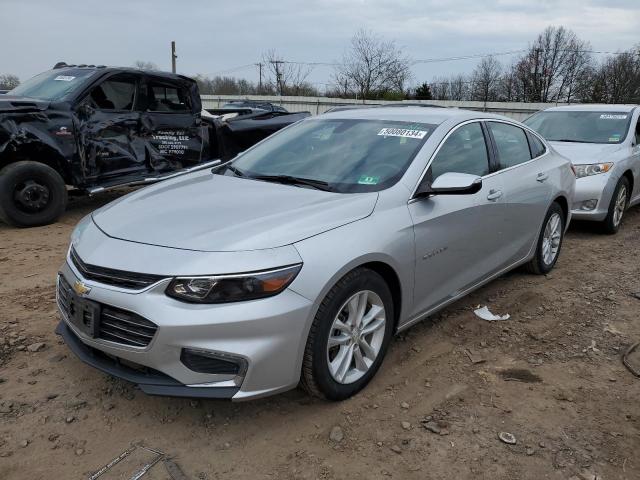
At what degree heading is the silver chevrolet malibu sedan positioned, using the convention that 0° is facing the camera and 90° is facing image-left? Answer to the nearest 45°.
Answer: approximately 45°

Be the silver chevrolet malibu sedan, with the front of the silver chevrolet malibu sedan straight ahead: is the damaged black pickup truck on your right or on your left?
on your right

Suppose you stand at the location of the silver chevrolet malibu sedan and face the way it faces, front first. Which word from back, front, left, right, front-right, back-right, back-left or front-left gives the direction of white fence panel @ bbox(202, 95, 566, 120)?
back-right

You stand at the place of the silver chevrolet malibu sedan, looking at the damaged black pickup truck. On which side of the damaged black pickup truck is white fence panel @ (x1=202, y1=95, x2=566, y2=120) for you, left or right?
right

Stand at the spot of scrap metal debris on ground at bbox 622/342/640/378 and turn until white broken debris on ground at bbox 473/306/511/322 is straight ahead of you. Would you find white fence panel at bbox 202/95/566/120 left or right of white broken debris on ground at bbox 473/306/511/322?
right

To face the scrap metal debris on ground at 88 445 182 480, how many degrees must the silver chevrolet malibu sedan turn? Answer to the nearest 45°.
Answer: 0° — it already faces it

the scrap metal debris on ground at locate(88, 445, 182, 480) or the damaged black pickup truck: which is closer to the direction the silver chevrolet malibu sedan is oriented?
the scrap metal debris on ground
